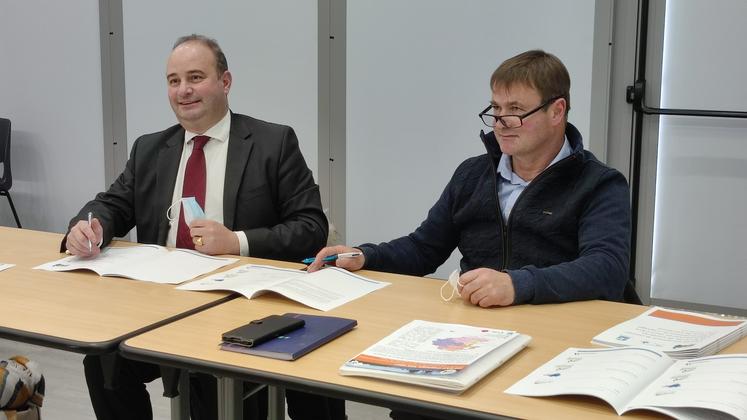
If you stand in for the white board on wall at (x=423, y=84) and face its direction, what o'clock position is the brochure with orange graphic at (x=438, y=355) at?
The brochure with orange graphic is roughly at 12 o'clock from the white board on wall.

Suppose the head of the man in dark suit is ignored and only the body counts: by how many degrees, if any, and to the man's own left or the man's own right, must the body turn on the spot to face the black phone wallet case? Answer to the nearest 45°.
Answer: approximately 45° to the man's own left

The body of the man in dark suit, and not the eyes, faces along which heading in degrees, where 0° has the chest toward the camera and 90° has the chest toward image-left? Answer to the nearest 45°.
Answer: approximately 45°

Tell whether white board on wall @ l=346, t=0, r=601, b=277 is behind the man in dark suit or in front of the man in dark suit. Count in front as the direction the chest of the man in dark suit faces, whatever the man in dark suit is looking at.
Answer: behind
